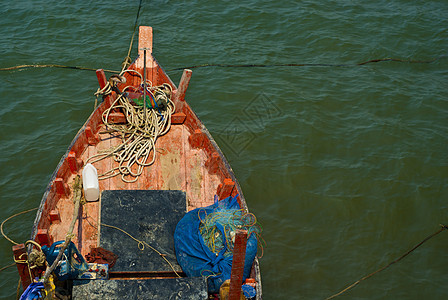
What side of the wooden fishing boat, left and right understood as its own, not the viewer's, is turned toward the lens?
back

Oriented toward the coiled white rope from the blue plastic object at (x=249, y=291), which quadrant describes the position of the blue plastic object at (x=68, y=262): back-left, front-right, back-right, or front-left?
front-left
